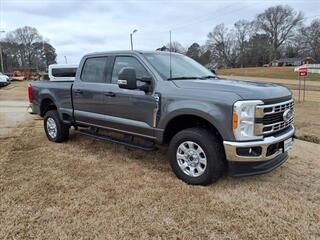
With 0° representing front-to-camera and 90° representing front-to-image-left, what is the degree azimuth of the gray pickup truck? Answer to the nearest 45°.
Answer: approximately 315°
